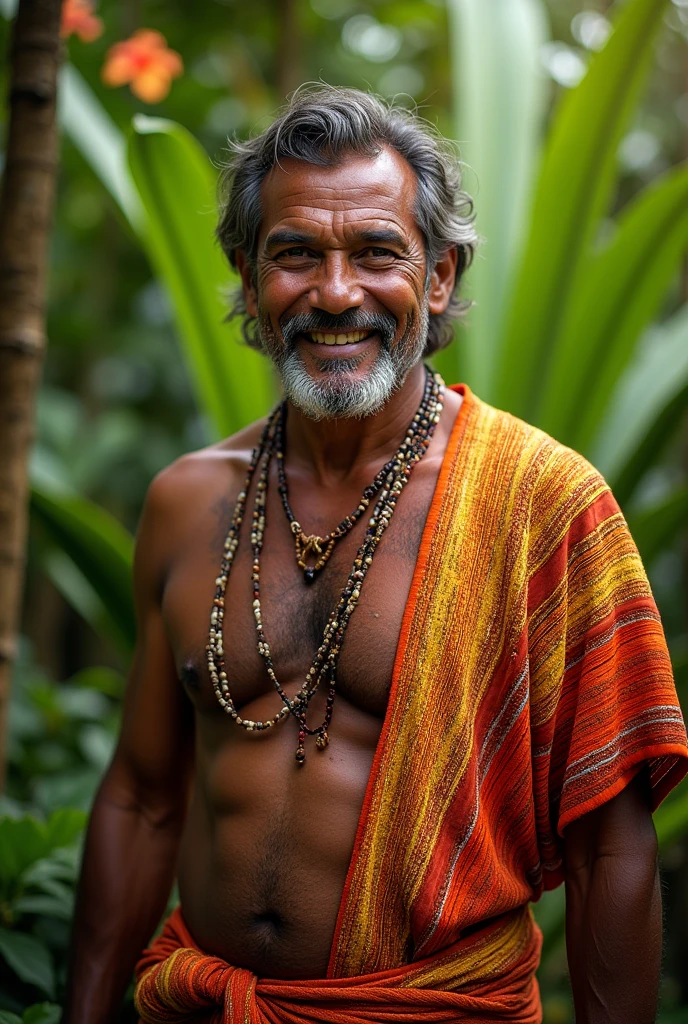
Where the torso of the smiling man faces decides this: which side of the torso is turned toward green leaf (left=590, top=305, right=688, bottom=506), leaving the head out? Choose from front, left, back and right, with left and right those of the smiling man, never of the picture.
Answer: back

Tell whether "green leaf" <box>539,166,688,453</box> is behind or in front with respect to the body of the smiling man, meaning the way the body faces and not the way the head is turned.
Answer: behind

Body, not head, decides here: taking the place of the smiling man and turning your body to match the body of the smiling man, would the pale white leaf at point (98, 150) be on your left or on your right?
on your right

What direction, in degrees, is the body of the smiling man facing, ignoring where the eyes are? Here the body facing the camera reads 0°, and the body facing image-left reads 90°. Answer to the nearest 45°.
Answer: approximately 45°

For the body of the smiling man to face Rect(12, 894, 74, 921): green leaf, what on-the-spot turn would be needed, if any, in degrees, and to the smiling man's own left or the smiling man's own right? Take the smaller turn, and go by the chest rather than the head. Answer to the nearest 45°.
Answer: approximately 90° to the smiling man's own right

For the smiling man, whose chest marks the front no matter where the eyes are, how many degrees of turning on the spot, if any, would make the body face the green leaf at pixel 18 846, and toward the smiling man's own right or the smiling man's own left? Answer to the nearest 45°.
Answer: approximately 90° to the smiling man's own right

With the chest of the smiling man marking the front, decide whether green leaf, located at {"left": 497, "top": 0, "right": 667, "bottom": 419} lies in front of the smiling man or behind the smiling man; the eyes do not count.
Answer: behind

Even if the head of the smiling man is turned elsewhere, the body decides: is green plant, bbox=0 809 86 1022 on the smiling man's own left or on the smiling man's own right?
on the smiling man's own right
